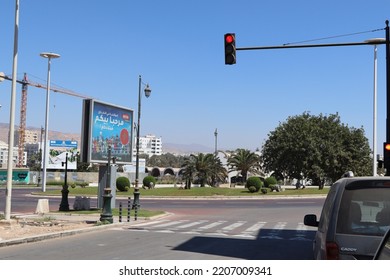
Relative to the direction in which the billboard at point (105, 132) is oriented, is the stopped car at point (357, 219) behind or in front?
in front

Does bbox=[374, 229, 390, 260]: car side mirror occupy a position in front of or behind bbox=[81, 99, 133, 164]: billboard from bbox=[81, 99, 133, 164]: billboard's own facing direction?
in front

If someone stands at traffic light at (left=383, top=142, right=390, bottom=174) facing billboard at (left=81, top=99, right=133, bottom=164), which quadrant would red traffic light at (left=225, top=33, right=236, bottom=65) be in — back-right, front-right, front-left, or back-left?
front-left

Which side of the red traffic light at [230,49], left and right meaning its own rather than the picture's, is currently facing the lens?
front

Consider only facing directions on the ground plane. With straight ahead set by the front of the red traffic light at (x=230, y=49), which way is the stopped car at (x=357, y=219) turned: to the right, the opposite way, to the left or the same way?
the opposite way

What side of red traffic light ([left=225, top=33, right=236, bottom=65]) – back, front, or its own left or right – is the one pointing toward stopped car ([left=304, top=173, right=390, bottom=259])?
front

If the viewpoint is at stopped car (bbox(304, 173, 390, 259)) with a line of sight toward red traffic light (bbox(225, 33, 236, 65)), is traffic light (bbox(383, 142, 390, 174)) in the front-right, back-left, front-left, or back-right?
front-right

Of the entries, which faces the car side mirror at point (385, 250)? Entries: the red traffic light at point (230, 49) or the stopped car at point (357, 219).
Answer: the red traffic light

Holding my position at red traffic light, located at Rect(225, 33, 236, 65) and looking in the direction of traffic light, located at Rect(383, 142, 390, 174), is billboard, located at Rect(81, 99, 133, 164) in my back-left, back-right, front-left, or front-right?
back-left

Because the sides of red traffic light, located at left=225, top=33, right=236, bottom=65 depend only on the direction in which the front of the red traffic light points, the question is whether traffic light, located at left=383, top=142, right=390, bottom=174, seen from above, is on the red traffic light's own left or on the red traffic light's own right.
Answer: on the red traffic light's own left

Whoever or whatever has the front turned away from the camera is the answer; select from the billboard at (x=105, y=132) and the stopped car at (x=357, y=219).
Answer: the stopped car

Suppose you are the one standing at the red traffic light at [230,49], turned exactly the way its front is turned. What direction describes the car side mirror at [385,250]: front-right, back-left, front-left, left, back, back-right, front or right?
front

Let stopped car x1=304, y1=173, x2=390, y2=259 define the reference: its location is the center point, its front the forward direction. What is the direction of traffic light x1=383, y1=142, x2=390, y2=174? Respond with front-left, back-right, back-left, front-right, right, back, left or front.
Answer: front

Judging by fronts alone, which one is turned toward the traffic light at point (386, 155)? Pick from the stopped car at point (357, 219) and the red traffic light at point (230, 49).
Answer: the stopped car

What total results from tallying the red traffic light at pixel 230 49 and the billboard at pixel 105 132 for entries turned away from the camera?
0

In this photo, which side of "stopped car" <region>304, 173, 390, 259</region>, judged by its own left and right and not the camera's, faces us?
back

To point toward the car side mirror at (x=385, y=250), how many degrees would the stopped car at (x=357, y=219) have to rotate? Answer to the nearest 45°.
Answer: approximately 180°
